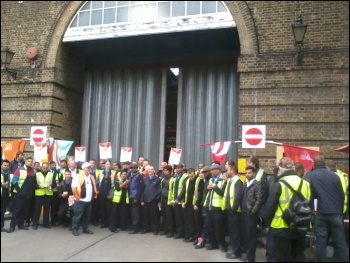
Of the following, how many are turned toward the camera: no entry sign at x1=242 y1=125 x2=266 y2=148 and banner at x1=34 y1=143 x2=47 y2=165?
2

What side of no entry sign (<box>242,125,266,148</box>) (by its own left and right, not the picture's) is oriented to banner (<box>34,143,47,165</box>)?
right

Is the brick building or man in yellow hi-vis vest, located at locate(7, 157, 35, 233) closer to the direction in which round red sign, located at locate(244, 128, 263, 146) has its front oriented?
the man in yellow hi-vis vest

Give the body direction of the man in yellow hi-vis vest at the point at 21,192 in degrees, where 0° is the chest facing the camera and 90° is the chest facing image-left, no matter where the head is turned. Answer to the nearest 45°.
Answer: approximately 315°

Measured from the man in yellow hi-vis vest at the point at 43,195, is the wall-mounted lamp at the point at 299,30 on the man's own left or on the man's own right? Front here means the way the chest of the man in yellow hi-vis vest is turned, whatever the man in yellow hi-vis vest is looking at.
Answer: on the man's own left

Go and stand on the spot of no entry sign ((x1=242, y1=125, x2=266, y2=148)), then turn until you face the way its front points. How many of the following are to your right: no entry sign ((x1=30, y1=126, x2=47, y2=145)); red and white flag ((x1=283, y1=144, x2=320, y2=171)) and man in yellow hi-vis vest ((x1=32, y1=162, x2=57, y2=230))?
2
